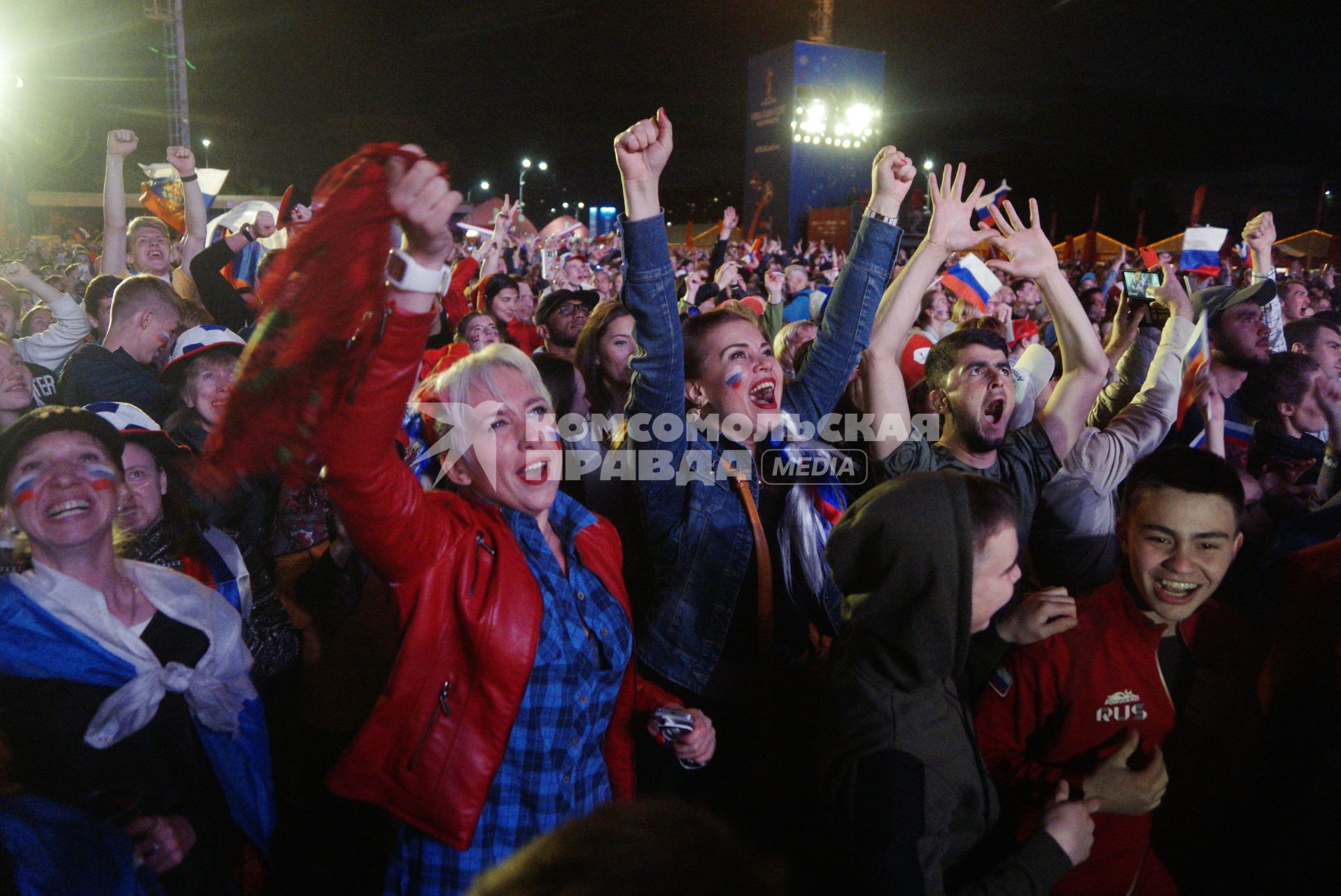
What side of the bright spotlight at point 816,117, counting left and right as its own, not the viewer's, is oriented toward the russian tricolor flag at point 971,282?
front

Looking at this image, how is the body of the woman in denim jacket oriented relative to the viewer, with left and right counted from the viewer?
facing the viewer and to the right of the viewer

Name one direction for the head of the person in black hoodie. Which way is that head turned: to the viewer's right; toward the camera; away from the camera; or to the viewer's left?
to the viewer's right

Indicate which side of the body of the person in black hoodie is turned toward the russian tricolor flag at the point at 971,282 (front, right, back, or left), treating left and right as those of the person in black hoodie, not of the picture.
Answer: left

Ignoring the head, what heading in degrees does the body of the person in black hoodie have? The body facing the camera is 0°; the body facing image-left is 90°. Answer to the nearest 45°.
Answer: approximately 270°

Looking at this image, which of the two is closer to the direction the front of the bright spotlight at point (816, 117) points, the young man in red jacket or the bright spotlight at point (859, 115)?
the young man in red jacket

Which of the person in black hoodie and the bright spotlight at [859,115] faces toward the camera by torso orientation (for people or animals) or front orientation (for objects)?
the bright spotlight

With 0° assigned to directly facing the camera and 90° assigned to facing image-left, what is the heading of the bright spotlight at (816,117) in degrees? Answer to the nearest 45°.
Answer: approximately 0°

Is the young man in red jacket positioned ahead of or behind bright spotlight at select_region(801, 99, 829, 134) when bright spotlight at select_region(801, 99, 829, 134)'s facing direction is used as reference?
ahead

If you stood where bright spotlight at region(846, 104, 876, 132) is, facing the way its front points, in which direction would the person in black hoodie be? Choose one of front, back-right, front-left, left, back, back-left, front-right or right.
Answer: front

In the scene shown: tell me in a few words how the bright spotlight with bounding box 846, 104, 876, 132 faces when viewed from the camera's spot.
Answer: facing the viewer

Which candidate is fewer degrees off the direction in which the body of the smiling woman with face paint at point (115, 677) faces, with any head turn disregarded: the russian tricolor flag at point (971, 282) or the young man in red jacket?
the young man in red jacket

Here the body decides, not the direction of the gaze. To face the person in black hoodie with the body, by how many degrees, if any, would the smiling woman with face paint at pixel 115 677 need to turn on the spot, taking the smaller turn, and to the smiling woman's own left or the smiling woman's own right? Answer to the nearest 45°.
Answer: approximately 45° to the smiling woman's own left

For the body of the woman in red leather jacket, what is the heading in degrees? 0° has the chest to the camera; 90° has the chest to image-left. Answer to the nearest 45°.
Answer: approximately 315°

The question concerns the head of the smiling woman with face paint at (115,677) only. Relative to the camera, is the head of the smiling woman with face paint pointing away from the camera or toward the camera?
toward the camera

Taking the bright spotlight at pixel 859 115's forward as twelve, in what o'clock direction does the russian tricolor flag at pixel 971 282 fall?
The russian tricolor flag is roughly at 12 o'clock from the bright spotlight.

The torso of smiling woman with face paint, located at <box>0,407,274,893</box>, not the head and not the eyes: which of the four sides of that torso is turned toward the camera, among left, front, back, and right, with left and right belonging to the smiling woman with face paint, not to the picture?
front

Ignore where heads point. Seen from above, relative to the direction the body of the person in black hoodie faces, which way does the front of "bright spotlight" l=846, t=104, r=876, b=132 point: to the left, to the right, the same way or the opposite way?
to the right

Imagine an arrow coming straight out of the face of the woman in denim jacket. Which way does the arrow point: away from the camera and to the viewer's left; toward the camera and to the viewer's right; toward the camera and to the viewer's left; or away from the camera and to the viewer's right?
toward the camera and to the viewer's right

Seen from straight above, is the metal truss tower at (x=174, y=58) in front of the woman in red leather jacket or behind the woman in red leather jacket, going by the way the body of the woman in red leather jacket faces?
behind

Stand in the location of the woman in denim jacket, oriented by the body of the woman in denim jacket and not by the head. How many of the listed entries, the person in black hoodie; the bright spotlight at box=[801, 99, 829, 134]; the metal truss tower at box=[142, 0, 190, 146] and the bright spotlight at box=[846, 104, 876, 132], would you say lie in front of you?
1
